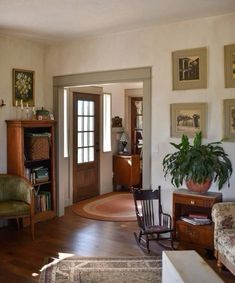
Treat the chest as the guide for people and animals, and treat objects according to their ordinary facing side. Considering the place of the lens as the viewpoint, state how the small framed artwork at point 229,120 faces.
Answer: facing the viewer

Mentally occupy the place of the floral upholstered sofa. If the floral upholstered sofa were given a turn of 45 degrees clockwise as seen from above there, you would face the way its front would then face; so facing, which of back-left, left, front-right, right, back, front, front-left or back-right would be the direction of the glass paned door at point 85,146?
front-right

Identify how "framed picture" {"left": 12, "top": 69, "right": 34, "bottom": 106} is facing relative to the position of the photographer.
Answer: facing the viewer and to the right of the viewer

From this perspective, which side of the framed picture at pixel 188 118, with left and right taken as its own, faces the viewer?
front

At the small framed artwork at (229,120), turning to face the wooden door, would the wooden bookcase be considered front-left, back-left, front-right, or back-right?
front-left

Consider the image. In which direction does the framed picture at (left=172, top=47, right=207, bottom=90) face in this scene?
toward the camera

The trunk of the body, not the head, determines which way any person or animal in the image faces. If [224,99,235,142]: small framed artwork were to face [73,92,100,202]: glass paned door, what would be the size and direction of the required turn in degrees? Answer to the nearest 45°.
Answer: approximately 135° to its right

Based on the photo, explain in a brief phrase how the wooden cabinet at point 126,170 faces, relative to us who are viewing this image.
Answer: facing the viewer and to the left of the viewer

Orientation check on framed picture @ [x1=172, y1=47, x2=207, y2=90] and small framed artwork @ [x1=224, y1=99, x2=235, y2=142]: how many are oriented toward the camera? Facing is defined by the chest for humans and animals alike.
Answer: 2

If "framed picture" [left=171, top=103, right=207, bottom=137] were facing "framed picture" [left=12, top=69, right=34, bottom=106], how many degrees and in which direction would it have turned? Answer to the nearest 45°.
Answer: approximately 90° to its right
